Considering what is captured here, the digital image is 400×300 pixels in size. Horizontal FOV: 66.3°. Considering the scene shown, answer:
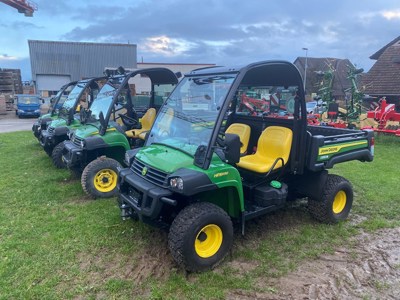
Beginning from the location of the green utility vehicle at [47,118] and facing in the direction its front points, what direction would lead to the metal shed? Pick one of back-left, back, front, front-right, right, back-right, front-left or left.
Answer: back-right

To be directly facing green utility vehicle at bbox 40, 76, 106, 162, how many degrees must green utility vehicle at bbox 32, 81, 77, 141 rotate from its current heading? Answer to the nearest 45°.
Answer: approximately 45° to its left

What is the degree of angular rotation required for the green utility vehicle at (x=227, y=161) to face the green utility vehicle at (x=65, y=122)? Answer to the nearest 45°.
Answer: approximately 90° to its right

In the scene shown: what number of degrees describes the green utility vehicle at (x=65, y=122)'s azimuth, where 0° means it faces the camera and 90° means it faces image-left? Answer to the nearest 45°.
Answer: approximately 45°

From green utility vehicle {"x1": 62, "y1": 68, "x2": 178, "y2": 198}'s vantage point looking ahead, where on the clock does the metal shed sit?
The metal shed is roughly at 4 o'clock from the green utility vehicle.

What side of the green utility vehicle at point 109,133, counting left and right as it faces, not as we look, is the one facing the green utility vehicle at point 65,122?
right

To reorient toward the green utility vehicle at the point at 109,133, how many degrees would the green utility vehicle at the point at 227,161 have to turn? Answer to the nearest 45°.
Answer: approximately 90° to its right

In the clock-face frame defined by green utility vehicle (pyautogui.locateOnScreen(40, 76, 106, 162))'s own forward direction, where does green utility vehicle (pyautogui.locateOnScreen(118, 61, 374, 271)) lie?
green utility vehicle (pyautogui.locateOnScreen(118, 61, 374, 271)) is roughly at 10 o'clock from green utility vehicle (pyautogui.locateOnScreen(40, 76, 106, 162)).

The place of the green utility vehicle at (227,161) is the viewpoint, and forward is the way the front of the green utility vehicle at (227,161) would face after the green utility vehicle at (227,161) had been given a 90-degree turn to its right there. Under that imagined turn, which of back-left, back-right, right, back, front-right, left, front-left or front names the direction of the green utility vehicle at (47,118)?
front

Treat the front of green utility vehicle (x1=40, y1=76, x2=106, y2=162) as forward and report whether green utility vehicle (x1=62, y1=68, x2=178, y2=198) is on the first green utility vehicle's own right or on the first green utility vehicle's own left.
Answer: on the first green utility vehicle's own left

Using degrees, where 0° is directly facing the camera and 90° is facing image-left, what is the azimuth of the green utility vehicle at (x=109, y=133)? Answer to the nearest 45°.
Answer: approximately 45°
